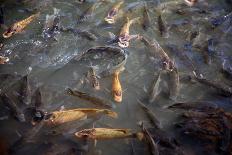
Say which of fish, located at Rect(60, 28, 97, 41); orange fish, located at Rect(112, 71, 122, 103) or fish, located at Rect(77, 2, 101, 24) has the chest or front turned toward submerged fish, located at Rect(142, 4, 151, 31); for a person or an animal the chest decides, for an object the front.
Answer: fish, located at Rect(60, 28, 97, 41)

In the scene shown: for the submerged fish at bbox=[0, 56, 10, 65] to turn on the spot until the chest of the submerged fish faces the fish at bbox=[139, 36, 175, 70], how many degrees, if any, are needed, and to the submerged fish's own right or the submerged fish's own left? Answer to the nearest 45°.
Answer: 0° — it already faces it

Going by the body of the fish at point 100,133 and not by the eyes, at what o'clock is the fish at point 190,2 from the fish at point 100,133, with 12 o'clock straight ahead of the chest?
the fish at point 190,2 is roughly at 4 o'clock from the fish at point 100,133.

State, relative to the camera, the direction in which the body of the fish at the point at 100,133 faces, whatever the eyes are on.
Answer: to the viewer's left

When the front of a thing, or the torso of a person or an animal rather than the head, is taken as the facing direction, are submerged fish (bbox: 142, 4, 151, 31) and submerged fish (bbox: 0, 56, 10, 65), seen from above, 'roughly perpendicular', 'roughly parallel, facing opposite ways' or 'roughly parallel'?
roughly perpendicular

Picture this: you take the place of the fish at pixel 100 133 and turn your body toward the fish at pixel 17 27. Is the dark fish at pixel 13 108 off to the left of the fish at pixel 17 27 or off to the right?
left

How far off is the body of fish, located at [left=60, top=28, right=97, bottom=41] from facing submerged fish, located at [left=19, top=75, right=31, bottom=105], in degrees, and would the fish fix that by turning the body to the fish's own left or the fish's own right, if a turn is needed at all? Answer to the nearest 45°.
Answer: approximately 135° to the fish's own right
